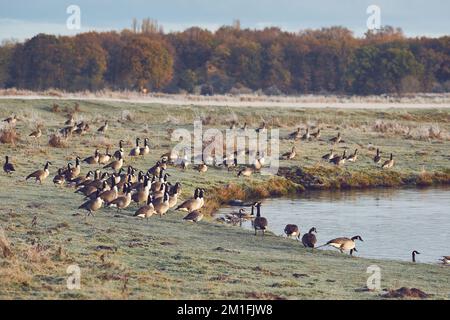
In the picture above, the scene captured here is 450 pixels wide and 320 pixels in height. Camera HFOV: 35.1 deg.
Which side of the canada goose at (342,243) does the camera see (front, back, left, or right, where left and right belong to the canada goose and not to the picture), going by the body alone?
right

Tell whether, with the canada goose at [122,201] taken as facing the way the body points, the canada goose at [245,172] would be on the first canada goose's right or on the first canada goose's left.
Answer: on the first canada goose's left

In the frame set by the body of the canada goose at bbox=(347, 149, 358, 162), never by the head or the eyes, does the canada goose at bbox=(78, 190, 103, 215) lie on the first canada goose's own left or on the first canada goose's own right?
on the first canada goose's own right

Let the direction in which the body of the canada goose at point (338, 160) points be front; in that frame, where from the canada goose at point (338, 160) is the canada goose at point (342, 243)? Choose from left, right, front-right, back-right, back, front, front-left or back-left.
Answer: right

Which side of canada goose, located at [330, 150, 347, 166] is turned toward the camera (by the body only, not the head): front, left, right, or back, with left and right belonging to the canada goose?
right

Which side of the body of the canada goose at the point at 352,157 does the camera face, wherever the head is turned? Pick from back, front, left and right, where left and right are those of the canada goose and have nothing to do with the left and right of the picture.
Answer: right

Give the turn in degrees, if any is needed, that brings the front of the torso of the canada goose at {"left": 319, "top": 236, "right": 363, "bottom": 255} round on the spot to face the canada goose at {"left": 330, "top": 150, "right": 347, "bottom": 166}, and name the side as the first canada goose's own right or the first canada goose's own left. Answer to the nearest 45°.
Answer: approximately 90° to the first canada goose's own left
